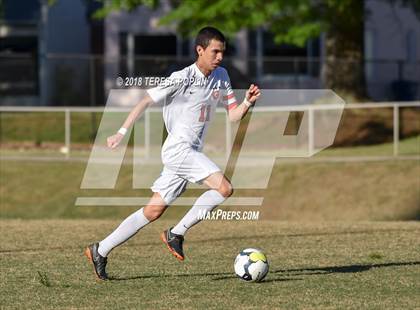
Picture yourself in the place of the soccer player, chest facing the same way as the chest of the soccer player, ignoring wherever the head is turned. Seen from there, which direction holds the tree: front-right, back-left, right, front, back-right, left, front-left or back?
back-left

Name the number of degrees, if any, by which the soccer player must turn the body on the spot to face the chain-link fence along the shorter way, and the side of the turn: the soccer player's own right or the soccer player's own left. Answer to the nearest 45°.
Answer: approximately 135° to the soccer player's own left

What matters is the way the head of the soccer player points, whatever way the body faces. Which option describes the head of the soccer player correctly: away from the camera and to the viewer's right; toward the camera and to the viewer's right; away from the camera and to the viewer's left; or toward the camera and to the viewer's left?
toward the camera and to the viewer's right

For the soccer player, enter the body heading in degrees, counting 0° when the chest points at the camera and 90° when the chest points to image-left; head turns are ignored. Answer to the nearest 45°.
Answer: approximately 315°
